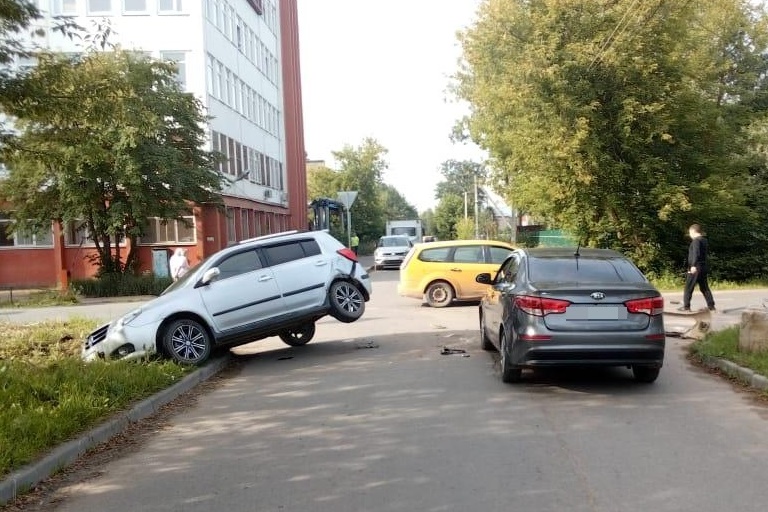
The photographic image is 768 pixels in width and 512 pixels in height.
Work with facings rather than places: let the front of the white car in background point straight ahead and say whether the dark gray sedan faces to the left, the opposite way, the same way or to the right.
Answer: the opposite way

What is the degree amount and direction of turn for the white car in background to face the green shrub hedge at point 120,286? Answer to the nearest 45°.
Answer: approximately 45° to its right

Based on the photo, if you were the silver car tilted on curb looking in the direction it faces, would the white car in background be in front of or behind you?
behind

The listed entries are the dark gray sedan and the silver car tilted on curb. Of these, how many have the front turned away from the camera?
1

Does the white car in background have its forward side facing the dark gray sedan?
yes

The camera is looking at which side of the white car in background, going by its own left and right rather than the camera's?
front

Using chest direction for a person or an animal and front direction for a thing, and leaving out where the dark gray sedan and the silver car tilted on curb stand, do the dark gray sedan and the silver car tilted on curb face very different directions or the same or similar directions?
very different directions

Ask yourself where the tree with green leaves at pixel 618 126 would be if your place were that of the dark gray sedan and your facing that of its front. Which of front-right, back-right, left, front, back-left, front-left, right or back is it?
front

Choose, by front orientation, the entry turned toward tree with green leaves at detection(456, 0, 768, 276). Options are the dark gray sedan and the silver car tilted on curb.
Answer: the dark gray sedan

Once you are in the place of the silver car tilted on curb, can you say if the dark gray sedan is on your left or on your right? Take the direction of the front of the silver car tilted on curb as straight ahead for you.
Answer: on your left

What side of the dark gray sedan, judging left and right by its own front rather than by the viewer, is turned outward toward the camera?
back

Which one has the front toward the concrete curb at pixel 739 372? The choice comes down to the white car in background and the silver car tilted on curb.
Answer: the white car in background

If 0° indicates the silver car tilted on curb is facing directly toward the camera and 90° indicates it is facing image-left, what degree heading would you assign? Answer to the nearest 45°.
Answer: approximately 45°

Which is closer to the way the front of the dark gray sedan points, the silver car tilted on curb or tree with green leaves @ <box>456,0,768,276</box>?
the tree with green leaves
